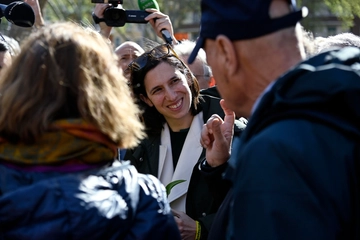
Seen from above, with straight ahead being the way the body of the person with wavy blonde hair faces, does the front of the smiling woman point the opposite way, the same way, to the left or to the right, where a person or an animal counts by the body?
the opposite way

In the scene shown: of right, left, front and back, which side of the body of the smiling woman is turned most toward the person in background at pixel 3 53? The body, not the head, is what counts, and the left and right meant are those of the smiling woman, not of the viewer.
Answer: right

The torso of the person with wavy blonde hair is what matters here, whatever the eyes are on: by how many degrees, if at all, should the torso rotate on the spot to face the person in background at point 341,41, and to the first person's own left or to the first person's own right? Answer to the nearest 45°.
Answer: approximately 45° to the first person's own right

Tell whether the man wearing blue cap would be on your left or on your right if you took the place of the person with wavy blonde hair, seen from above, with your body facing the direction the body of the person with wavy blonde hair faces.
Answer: on your right

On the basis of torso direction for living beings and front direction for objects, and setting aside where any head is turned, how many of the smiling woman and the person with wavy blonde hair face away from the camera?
1

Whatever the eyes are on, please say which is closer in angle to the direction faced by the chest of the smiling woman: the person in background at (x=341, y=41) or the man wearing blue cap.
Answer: the man wearing blue cap

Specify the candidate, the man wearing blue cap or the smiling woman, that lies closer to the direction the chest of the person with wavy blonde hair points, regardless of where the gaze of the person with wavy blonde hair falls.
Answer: the smiling woman

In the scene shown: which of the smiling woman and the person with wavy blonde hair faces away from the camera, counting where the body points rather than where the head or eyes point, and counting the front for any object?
the person with wavy blonde hair

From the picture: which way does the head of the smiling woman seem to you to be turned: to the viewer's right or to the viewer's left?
to the viewer's right

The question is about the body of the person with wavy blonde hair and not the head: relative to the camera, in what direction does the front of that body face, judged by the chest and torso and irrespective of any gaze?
away from the camera

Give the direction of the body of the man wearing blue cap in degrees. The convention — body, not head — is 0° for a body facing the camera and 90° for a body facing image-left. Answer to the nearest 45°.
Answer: approximately 135°

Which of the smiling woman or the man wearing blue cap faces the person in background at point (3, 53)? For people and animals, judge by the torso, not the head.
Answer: the man wearing blue cap

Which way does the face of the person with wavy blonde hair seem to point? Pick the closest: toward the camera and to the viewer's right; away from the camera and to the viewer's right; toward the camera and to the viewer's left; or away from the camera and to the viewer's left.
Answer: away from the camera and to the viewer's right
